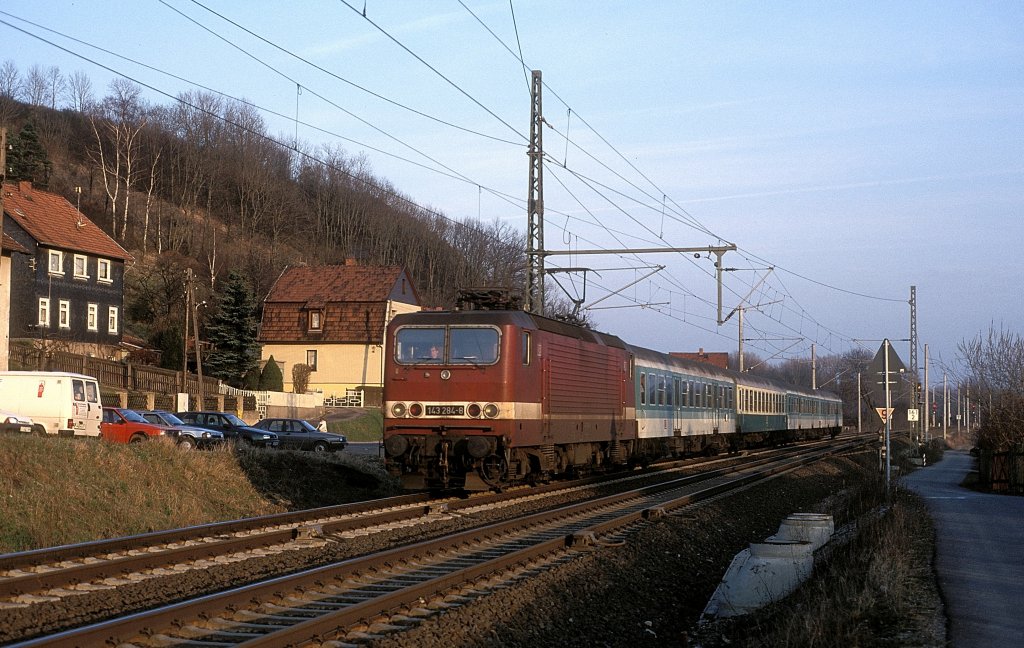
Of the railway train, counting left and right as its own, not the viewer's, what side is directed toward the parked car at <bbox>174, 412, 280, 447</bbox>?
right

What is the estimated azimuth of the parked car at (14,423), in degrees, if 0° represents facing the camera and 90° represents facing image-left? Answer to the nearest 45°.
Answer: approximately 315°

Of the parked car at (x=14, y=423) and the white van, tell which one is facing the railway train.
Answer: the parked car

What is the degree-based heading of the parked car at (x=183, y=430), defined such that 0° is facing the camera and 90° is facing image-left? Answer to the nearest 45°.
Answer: approximately 315°

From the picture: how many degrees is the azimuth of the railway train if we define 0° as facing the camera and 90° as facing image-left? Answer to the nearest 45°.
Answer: approximately 45°

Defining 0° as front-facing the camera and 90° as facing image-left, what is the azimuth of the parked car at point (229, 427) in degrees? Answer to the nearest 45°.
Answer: approximately 315°

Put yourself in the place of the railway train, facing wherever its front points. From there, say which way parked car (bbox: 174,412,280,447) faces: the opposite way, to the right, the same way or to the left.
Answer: to the left

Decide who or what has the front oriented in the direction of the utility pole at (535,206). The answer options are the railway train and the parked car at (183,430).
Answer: the parked car

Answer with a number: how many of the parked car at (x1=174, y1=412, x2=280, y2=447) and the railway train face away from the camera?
0
